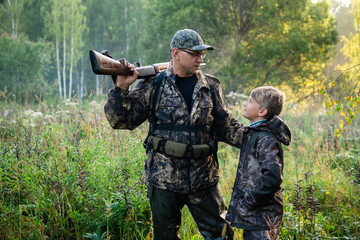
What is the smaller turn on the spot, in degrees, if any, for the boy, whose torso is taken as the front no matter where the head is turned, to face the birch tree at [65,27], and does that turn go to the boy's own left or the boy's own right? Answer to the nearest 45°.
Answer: approximately 45° to the boy's own right

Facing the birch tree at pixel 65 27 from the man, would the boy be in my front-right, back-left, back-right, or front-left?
back-right

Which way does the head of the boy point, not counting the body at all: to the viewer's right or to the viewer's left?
to the viewer's left

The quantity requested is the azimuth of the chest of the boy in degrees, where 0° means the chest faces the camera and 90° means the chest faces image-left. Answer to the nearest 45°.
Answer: approximately 90°

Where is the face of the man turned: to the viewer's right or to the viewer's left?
to the viewer's right

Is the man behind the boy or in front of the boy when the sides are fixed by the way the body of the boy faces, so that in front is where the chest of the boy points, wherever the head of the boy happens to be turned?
in front

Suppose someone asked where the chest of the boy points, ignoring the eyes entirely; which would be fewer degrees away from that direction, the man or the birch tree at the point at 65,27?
the man
